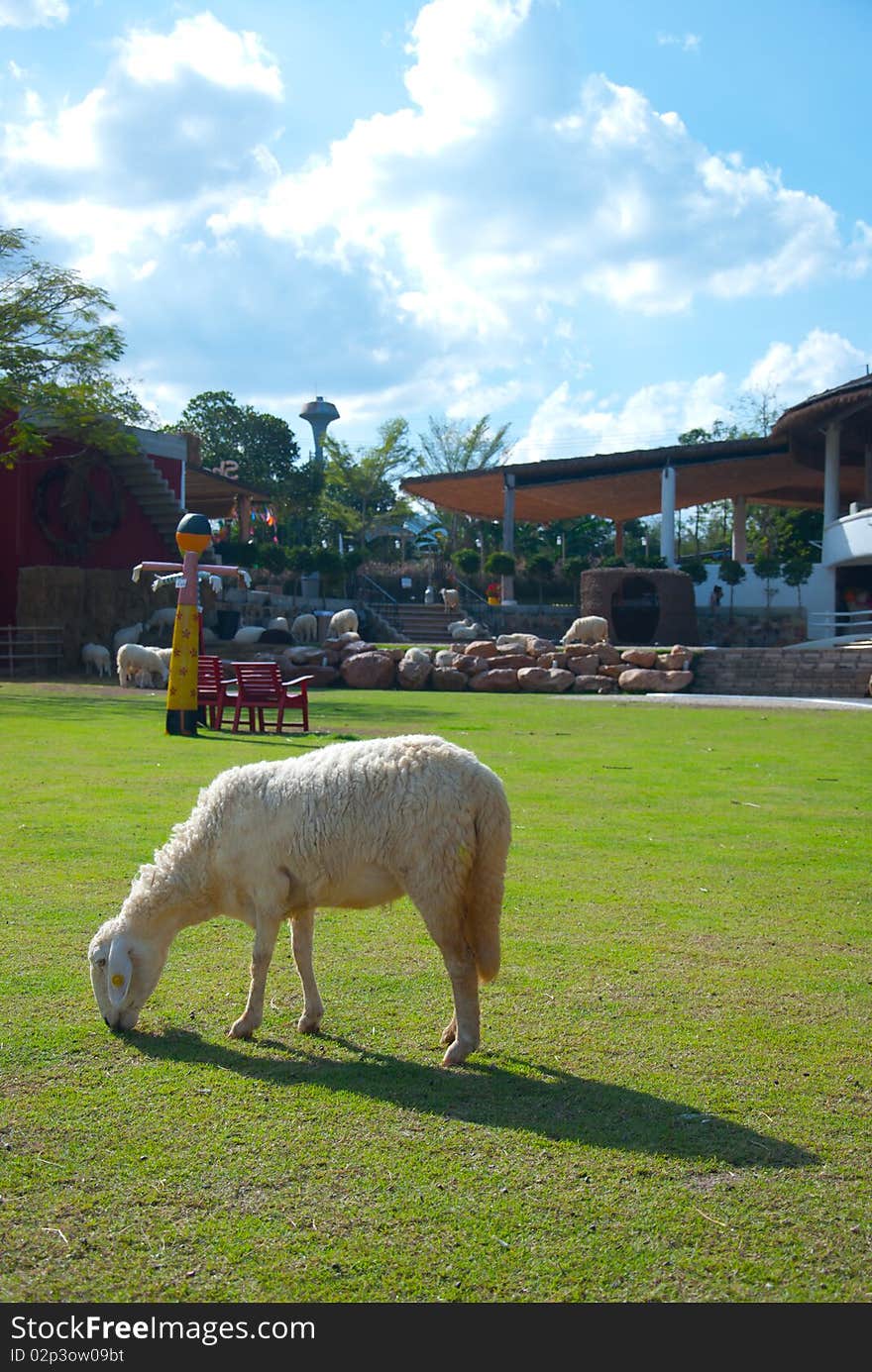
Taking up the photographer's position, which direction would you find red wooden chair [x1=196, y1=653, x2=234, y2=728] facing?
facing away from the viewer and to the right of the viewer

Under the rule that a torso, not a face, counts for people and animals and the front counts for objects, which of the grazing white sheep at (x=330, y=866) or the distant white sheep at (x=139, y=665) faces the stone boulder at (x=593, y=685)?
the distant white sheep

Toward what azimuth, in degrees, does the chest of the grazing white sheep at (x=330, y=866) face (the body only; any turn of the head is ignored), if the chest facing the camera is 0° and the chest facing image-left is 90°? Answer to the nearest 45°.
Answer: approximately 90°

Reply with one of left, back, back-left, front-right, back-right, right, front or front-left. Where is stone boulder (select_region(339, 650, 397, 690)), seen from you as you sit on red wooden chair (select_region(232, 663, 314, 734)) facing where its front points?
front-left

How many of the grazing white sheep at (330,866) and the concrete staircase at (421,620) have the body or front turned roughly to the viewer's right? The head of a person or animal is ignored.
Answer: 0

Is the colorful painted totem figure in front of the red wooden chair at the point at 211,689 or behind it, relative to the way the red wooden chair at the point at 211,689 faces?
behind

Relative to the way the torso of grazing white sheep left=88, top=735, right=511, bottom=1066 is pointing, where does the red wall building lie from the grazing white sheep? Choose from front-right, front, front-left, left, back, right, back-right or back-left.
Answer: right

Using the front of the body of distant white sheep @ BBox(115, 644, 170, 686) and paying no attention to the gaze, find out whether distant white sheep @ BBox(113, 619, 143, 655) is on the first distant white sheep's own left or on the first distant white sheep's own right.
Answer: on the first distant white sheep's own left

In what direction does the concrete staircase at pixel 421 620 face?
toward the camera

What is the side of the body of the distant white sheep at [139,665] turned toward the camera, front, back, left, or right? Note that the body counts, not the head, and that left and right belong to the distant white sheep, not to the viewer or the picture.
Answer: right

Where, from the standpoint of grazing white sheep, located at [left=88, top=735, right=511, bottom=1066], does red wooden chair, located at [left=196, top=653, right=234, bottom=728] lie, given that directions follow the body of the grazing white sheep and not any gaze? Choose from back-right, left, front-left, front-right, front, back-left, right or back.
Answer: right
